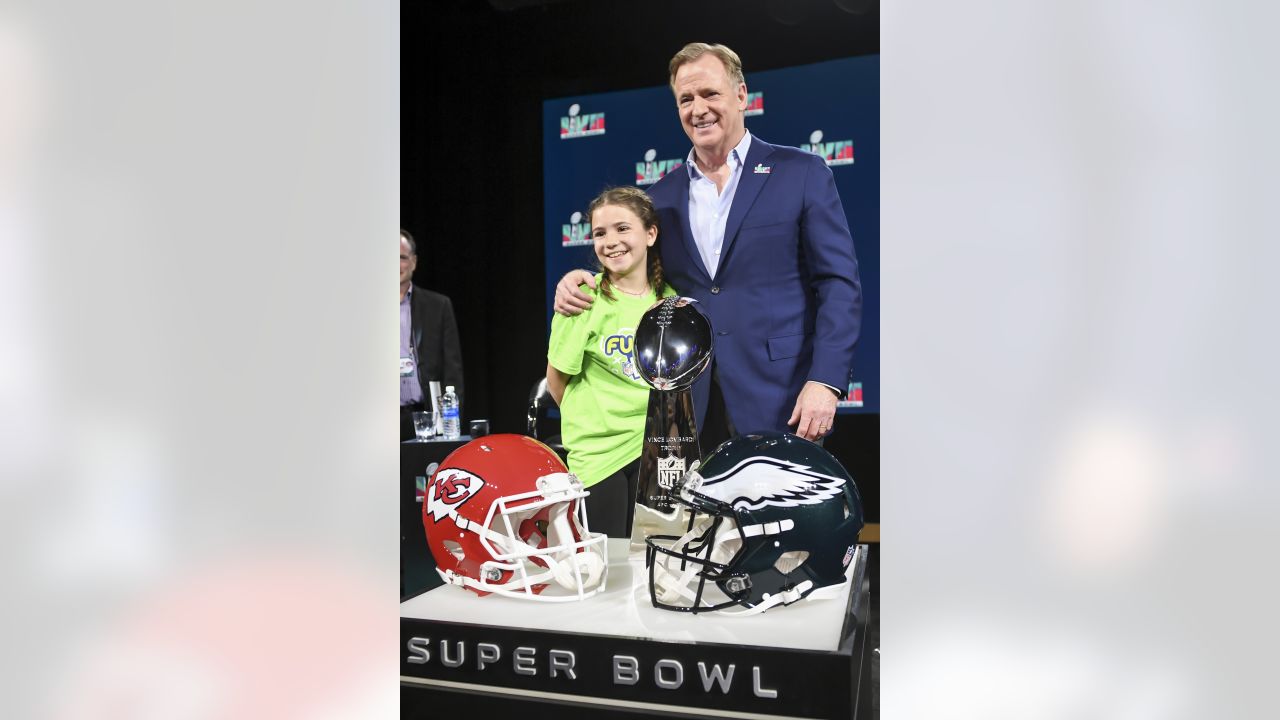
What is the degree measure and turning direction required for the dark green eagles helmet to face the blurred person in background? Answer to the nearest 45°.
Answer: approximately 45° to its right

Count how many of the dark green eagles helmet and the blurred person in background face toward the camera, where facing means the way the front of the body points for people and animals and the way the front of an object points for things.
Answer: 1

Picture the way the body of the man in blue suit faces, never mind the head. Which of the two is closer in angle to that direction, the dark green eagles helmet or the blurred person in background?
the dark green eagles helmet

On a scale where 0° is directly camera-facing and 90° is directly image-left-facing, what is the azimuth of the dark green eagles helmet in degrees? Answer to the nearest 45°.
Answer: approximately 90°

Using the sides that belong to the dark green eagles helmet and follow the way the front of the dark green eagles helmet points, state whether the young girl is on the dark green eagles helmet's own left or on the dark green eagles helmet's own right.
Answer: on the dark green eagles helmet's own right

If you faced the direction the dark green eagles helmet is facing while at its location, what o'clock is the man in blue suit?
The man in blue suit is roughly at 3 o'clock from the dark green eagles helmet.

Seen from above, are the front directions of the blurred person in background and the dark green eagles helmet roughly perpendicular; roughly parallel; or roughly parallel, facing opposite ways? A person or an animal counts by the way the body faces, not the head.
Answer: roughly perpendicular

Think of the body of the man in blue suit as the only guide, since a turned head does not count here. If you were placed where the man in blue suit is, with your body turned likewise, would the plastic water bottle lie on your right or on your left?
on your right
